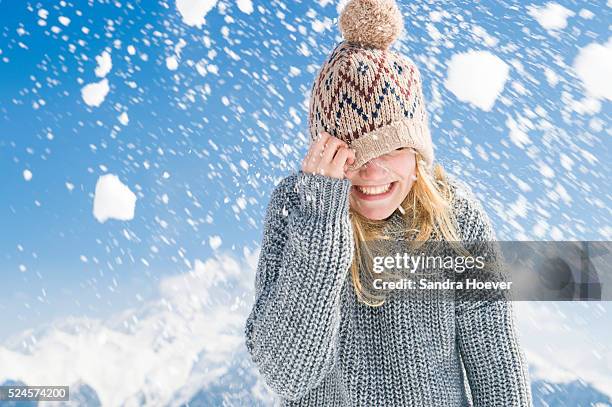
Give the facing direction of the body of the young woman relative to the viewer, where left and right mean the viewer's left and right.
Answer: facing the viewer

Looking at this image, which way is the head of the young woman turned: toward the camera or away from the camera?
toward the camera
